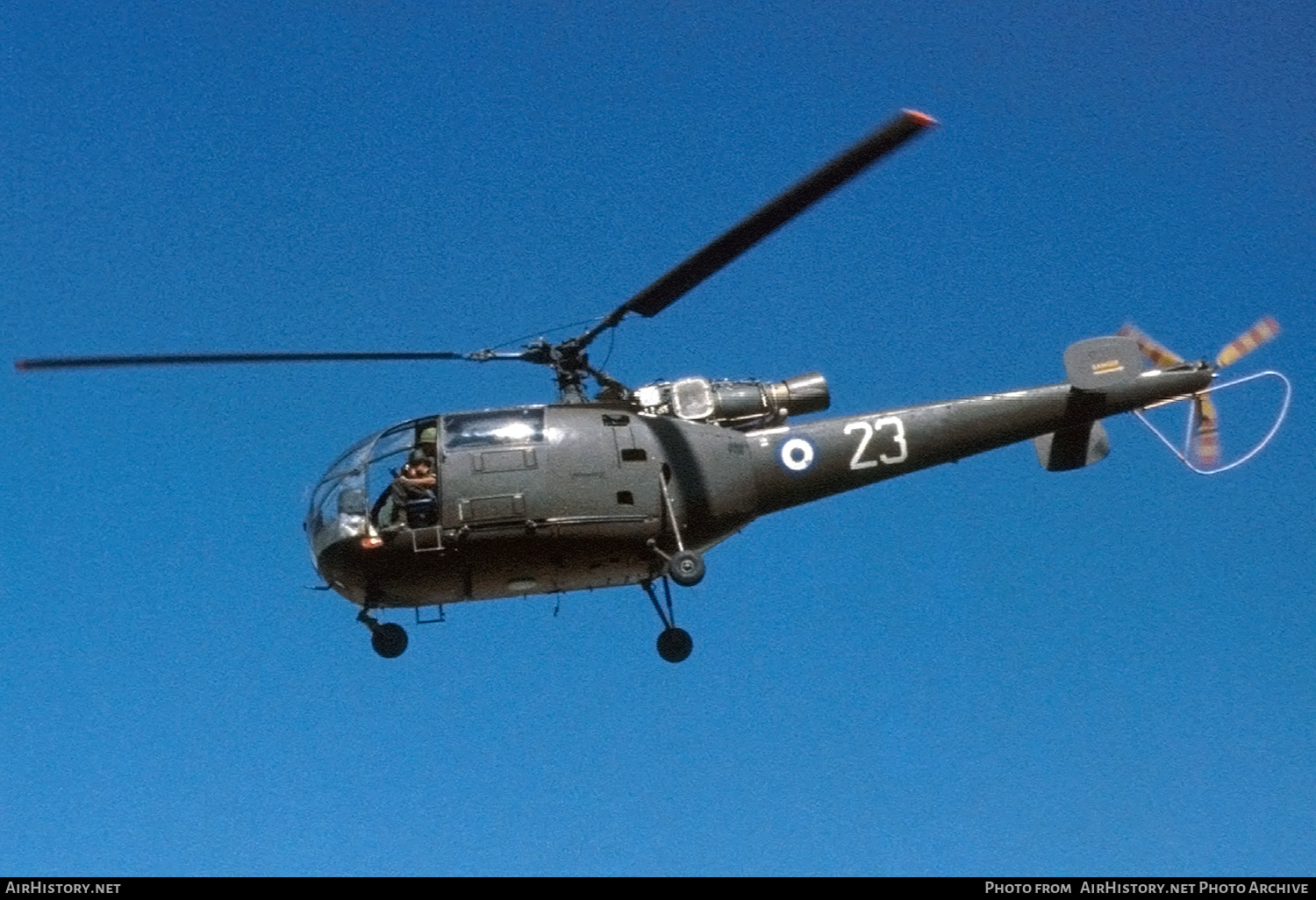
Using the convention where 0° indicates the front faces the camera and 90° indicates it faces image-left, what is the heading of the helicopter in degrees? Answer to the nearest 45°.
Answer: approximately 90°
